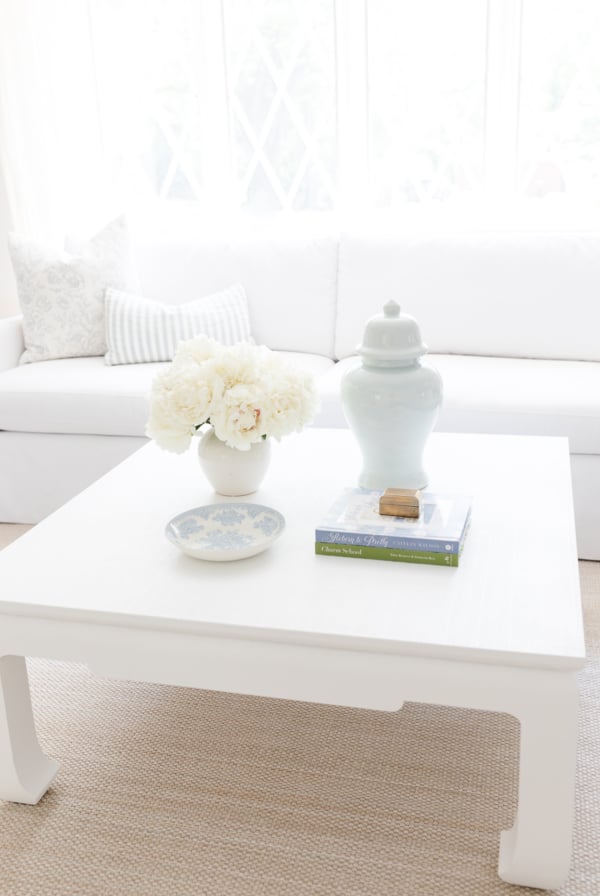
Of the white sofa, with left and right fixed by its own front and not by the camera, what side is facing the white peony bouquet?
front

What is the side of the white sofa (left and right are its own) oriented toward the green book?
front

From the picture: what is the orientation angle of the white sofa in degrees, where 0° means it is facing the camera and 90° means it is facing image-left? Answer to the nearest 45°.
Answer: approximately 0°

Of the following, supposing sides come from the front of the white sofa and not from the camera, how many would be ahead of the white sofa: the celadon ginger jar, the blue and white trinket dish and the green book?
3

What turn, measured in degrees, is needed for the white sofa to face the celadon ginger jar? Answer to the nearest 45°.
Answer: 0° — it already faces it

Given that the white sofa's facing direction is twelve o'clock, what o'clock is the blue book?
The blue book is roughly at 12 o'clock from the white sofa.
